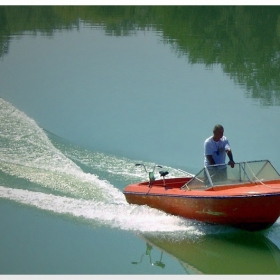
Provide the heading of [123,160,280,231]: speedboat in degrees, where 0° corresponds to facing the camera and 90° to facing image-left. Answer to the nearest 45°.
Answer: approximately 315°

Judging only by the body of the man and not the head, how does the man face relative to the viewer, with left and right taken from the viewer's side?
facing the viewer and to the right of the viewer
